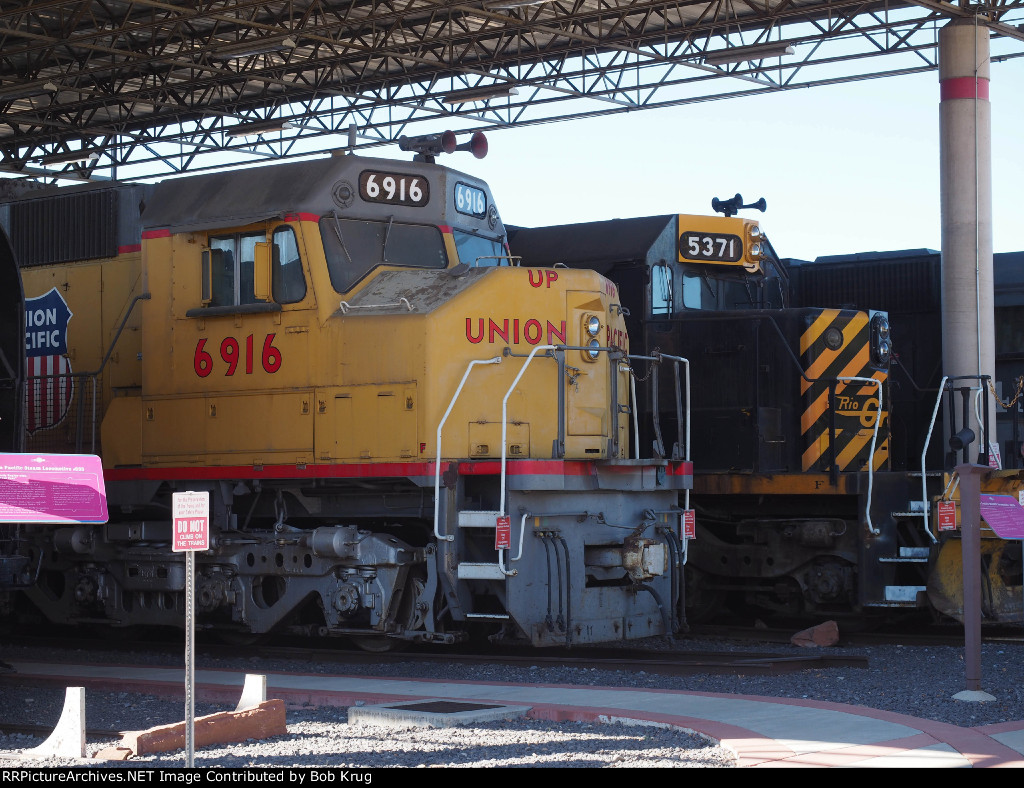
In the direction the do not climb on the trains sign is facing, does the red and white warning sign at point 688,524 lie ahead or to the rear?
to the rear

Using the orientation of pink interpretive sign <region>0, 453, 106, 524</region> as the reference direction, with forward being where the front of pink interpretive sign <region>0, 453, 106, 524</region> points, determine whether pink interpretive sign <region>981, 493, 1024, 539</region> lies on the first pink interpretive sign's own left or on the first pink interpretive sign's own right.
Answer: on the first pink interpretive sign's own left

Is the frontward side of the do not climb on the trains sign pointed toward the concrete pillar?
no

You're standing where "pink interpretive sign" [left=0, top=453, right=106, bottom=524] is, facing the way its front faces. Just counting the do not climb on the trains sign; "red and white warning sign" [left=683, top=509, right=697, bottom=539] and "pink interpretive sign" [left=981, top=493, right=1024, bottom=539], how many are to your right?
0

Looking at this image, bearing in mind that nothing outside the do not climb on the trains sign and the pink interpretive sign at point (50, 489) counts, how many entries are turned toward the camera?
2

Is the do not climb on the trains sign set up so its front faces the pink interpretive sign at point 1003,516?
no

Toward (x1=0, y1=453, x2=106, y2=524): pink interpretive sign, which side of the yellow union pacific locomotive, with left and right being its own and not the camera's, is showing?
right

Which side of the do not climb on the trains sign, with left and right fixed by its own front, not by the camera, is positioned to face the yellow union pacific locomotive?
back

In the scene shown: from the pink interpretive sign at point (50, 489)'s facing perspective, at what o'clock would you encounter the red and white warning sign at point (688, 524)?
The red and white warning sign is roughly at 8 o'clock from the pink interpretive sign.

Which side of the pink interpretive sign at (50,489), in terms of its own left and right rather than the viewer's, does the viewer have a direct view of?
front

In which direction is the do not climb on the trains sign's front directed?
toward the camera

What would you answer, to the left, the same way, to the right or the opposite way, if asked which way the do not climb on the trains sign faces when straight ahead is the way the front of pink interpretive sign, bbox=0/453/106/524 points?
the same way

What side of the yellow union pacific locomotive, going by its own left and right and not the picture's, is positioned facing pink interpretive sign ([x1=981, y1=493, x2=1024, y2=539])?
front

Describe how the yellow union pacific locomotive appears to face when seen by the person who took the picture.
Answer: facing the viewer and to the right of the viewer

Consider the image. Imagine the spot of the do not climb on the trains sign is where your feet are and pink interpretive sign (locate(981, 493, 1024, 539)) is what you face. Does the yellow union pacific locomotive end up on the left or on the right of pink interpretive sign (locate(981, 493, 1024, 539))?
left
